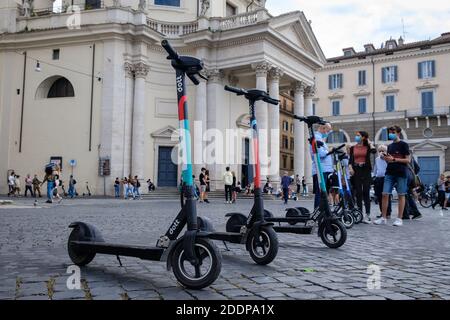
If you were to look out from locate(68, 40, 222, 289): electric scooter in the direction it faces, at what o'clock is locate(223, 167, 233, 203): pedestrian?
The pedestrian is roughly at 8 o'clock from the electric scooter.

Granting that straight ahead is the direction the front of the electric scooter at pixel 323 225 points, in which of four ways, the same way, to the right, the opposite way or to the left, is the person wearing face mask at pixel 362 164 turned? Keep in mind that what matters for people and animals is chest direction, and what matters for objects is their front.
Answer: to the right

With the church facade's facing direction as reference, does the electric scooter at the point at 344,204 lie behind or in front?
in front

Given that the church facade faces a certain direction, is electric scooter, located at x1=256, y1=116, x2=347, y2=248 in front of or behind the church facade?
in front

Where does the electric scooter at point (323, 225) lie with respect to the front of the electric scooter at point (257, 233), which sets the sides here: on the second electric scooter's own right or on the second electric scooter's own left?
on the second electric scooter's own left

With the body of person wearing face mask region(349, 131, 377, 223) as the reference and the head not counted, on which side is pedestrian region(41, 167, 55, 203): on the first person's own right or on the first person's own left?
on the first person's own right

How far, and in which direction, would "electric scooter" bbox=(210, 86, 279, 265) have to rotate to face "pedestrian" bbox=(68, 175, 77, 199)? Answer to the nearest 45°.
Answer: approximately 180°
